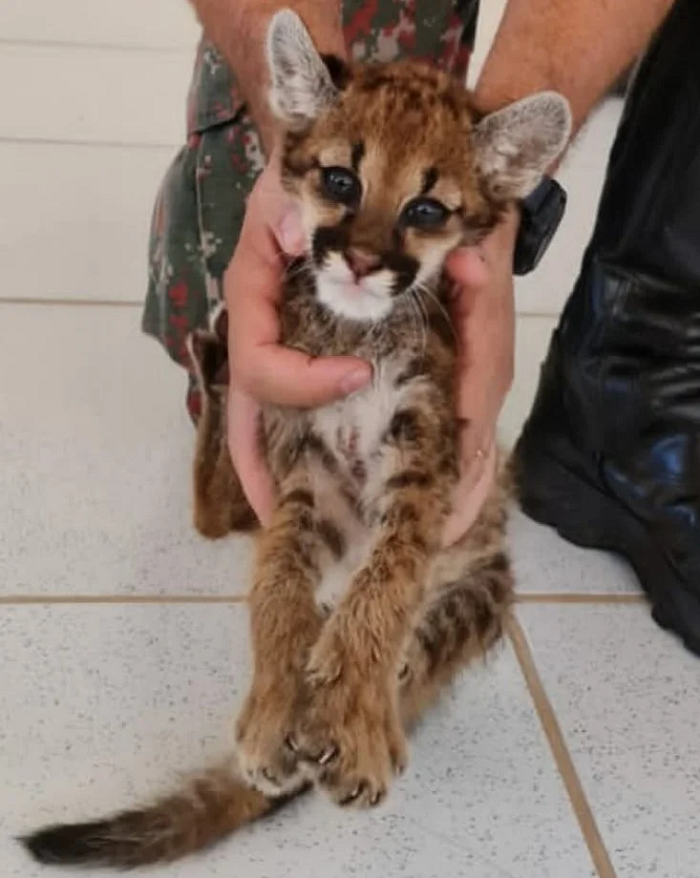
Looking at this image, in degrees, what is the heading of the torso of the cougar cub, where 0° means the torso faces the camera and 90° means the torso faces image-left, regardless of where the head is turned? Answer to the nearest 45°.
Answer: approximately 0°
